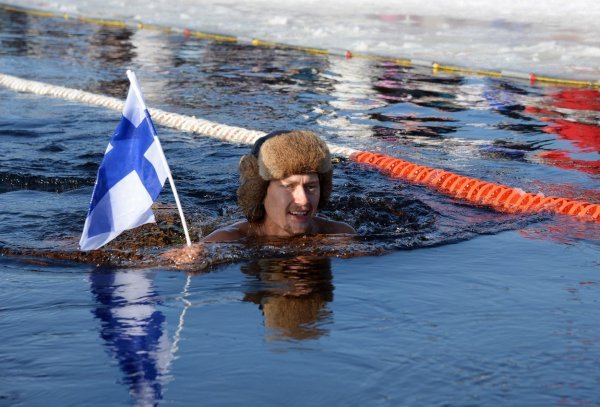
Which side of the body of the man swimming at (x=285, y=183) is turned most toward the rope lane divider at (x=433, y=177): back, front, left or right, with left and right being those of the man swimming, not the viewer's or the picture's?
left

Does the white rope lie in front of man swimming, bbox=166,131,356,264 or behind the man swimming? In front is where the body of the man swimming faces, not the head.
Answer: behind

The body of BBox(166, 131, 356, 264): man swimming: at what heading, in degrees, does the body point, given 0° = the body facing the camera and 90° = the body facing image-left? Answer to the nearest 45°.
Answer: approximately 315°

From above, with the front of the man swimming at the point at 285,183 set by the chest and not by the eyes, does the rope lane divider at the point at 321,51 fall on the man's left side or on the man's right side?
on the man's left side
